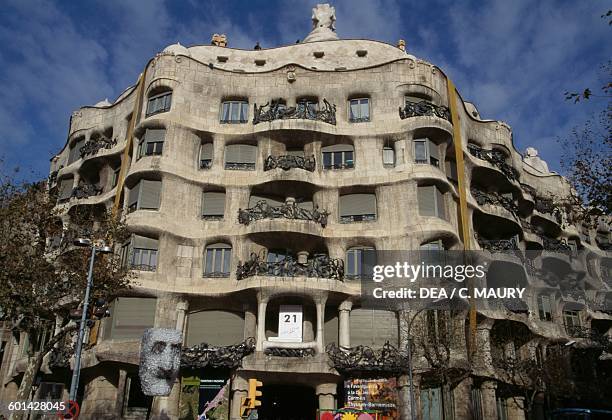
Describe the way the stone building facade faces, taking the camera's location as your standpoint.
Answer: facing the viewer
